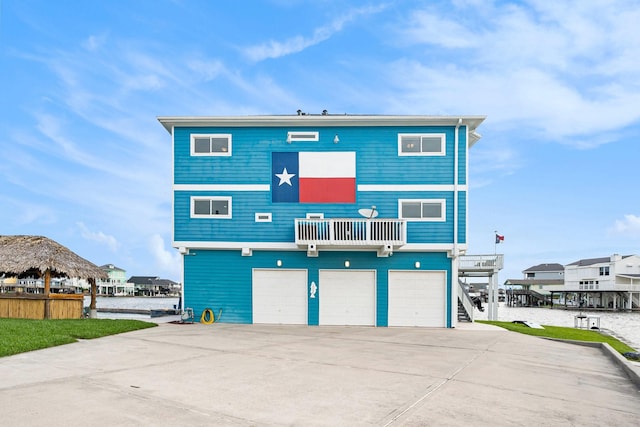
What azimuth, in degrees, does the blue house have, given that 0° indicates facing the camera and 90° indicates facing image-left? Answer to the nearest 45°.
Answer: approximately 0°

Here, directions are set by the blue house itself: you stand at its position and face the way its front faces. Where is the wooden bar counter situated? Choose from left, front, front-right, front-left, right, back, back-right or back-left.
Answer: right

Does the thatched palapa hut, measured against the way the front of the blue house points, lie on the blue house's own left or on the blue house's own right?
on the blue house's own right
